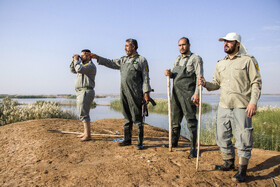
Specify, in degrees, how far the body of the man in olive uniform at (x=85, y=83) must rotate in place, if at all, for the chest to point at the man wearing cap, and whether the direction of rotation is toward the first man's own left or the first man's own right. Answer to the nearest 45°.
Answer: approximately 135° to the first man's own left

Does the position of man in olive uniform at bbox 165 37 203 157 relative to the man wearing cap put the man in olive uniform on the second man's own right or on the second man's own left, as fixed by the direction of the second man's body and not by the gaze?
on the second man's own right

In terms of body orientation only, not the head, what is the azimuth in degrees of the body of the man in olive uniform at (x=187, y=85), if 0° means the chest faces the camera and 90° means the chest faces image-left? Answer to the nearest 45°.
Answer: approximately 45°

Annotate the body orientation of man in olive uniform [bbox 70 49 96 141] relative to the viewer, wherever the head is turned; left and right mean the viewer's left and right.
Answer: facing to the left of the viewer

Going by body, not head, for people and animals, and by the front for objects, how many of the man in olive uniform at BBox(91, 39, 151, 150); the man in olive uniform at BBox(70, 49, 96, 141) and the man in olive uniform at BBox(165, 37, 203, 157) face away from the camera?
0

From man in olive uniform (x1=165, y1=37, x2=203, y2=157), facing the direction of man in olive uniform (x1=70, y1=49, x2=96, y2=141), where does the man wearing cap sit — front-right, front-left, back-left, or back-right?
back-left

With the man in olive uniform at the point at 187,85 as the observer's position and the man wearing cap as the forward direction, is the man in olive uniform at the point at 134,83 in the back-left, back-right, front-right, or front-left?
back-right

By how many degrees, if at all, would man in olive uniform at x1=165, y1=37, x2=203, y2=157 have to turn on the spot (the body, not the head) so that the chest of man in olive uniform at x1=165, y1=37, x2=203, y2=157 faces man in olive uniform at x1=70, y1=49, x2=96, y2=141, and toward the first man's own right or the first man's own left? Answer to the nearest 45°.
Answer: approximately 45° to the first man's own right

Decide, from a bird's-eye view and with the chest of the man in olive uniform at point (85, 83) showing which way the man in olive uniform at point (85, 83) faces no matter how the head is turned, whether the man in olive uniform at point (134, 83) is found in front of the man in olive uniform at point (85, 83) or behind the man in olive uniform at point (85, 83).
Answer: behind

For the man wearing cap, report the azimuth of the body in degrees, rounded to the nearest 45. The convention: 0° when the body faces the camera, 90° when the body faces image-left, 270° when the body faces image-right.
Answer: approximately 45°

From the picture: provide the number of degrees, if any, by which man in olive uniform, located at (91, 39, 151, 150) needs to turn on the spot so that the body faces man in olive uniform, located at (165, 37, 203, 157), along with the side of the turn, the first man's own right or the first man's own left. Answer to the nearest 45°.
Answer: approximately 135° to the first man's own left
